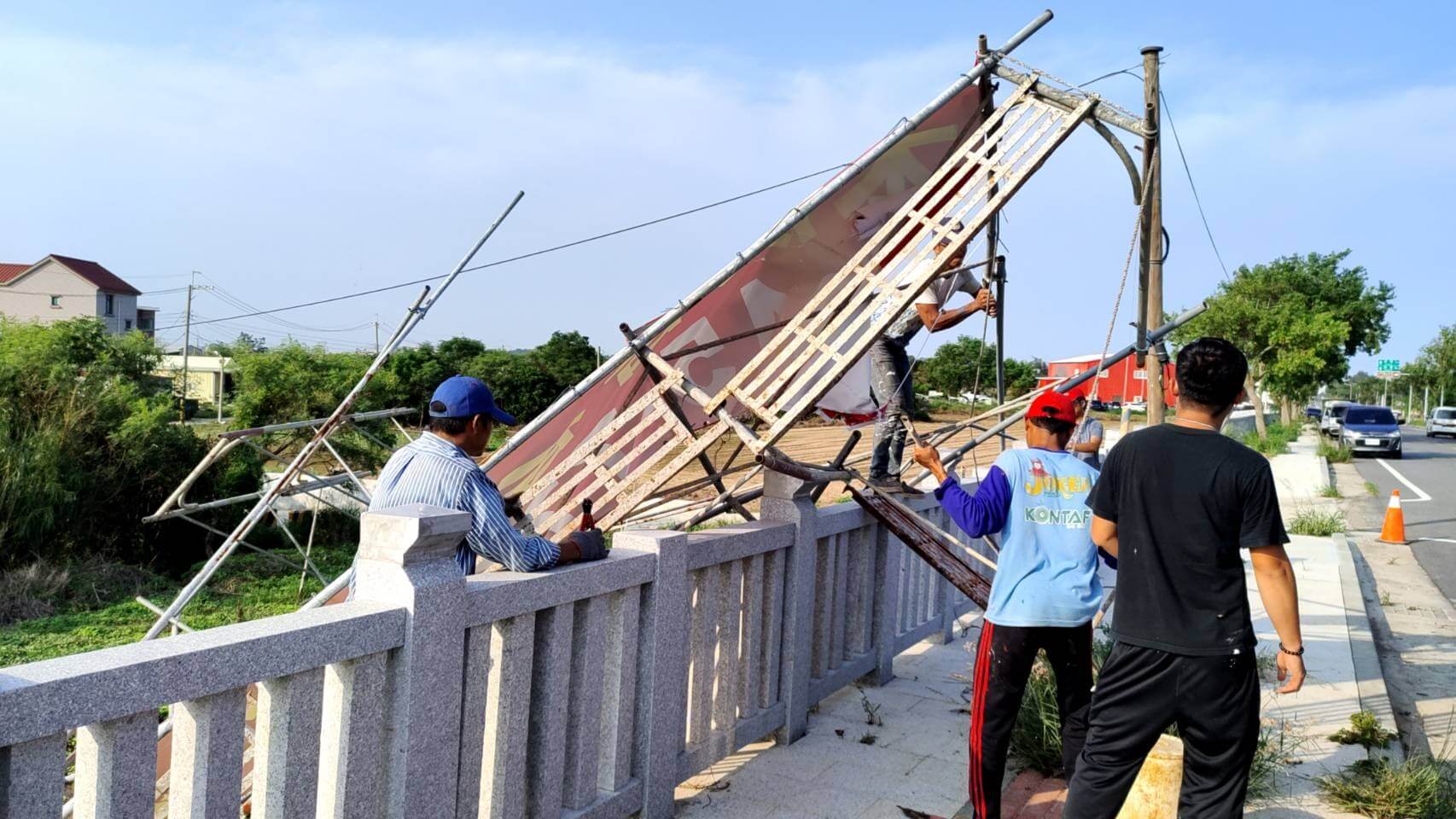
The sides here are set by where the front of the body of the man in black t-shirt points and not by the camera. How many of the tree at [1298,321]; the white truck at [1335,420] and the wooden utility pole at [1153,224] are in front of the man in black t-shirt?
3

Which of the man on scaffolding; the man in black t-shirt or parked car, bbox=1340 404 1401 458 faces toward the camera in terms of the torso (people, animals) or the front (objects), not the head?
the parked car

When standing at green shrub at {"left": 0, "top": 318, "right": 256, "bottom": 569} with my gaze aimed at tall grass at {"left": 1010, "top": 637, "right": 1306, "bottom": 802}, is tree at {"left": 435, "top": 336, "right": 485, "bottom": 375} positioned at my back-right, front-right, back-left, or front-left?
back-left

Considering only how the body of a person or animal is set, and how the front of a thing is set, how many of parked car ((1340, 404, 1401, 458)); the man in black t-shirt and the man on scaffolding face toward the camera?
1

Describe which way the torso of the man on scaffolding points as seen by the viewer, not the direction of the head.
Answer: to the viewer's right

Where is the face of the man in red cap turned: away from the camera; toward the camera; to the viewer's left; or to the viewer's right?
away from the camera

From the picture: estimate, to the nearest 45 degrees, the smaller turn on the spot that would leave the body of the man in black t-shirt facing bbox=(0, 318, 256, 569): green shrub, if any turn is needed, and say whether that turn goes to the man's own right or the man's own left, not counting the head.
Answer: approximately 90° to the man's own left

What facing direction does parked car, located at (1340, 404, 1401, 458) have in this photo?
toward the camera

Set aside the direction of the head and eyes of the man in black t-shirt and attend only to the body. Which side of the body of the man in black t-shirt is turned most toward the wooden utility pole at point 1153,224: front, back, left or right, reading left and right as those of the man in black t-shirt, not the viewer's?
front

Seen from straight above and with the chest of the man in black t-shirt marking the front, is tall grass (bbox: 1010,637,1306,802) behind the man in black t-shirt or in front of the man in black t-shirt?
in front

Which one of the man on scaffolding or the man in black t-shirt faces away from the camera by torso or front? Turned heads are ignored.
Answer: the man in black t-shirt

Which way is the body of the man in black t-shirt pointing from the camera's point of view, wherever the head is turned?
away from the camera

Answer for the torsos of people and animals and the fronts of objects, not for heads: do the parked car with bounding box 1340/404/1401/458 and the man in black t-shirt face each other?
yes

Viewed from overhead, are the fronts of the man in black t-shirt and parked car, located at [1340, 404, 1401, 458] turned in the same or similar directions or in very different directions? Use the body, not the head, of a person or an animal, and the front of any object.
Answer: very different directions

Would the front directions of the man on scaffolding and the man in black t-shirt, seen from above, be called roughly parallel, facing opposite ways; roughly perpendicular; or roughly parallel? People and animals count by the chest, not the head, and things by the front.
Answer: roughly perpendicular

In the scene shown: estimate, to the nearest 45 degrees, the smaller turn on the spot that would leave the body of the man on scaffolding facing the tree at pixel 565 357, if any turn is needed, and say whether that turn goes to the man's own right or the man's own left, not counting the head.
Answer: approximately 135° to the man's own left

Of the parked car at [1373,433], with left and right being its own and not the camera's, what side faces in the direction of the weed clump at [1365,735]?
front
